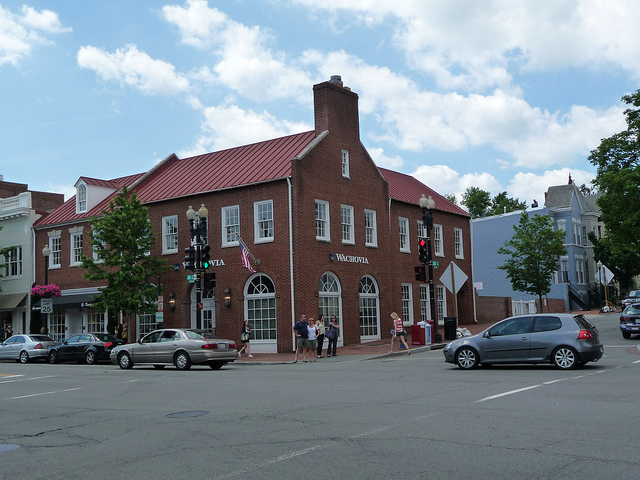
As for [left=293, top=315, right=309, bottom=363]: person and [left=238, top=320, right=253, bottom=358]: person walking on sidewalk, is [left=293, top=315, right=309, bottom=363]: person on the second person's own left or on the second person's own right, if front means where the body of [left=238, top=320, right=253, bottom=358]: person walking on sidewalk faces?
on the second person's own right

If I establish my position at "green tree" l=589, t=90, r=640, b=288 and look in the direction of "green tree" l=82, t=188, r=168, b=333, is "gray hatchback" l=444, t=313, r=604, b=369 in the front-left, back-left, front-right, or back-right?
front-left

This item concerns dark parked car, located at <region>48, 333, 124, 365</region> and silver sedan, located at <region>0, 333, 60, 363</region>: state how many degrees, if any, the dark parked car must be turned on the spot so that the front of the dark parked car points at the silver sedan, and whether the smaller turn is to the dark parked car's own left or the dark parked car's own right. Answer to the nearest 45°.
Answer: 0° — it already faces it

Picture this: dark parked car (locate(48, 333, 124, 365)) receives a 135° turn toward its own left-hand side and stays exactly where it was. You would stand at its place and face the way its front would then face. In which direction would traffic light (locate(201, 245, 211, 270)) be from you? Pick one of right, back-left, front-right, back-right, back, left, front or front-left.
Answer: front-left

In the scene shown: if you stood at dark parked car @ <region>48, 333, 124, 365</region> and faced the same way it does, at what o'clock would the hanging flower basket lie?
The hanging flower basket is roughly at 1 o'clock from the dark parked car.

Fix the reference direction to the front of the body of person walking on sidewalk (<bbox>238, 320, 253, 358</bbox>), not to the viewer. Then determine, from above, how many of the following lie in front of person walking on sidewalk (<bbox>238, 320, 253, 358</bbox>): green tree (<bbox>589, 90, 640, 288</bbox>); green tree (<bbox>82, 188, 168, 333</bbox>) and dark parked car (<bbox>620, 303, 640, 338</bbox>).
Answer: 2

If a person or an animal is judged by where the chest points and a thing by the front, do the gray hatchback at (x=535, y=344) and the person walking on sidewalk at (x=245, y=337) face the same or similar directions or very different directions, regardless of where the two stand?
very different directions

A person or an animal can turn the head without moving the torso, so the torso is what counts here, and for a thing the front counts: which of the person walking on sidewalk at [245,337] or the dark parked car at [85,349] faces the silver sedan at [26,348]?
the dark parked car

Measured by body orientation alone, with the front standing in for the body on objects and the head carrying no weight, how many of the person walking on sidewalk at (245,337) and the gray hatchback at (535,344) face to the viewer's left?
1

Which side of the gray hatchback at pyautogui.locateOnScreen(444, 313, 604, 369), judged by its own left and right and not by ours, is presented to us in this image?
left

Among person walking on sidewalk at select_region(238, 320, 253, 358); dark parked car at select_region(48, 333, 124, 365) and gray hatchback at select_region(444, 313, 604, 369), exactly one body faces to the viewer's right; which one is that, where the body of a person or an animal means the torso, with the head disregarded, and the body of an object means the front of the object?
the person walking on sidewalk

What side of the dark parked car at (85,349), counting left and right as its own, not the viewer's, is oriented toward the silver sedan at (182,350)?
back

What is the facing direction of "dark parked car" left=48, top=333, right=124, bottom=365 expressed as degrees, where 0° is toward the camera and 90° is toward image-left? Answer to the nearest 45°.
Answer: approximately 135°

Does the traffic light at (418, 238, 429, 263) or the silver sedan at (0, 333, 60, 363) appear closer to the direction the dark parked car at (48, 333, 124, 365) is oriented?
the silver sedan
